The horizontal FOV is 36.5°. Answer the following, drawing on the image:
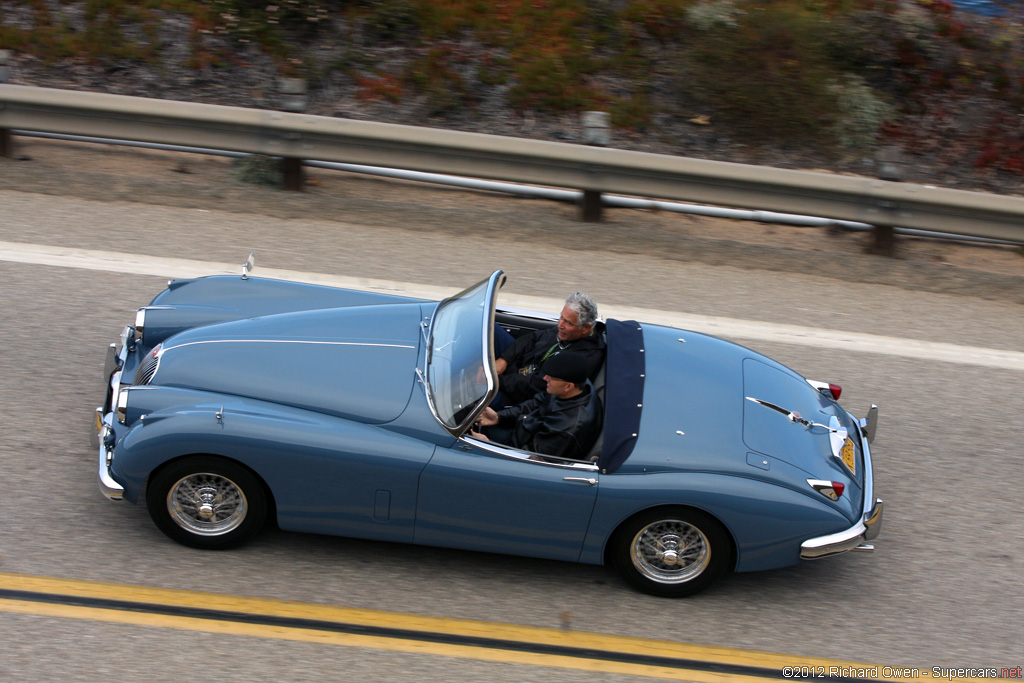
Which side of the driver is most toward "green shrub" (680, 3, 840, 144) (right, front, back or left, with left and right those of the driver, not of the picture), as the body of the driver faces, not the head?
right

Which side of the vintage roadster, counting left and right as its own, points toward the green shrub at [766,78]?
right

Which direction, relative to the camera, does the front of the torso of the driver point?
to the viewer's left

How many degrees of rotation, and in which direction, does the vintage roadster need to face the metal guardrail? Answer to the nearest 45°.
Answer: approximately 90° to its right

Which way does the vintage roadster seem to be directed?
to the viewer's left

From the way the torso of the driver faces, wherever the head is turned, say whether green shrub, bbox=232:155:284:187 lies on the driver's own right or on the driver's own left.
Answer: on the driver's own right
